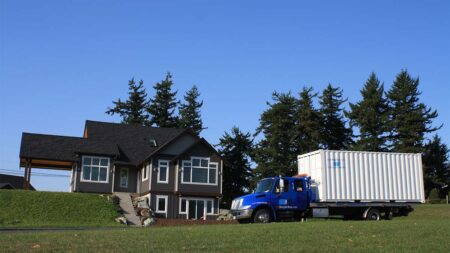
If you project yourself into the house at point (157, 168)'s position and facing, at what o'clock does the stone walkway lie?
The stone walkway is roughly at 1 o'clock from the house.

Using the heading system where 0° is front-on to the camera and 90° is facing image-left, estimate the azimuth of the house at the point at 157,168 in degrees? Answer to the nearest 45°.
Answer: approximately 0°

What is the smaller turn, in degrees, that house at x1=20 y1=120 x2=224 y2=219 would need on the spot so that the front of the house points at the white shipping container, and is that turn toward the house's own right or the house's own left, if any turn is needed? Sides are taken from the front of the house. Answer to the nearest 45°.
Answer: approximately 45° to the house's own left
